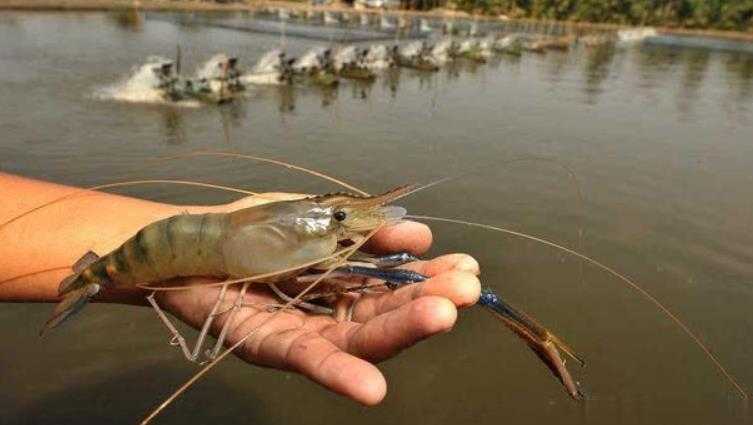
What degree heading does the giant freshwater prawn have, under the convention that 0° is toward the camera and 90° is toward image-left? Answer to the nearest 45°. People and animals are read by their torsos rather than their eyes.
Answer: approximately 270°
